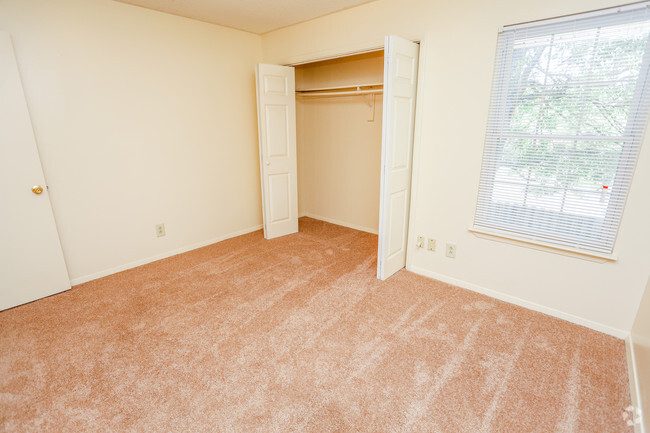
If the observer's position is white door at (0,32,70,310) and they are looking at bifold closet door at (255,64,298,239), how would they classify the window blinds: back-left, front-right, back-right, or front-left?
front-right

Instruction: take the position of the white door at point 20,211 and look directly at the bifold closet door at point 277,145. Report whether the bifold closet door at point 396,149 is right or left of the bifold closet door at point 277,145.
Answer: right

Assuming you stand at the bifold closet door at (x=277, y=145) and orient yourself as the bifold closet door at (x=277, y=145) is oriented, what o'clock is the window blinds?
The window blinds is roughly at 12 o'clock from the bifold closet door.

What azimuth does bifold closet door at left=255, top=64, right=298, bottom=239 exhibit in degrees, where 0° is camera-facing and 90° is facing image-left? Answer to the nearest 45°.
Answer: approximately 315°

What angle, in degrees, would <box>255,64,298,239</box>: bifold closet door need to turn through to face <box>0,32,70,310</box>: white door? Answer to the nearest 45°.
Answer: approximately 90° to its right

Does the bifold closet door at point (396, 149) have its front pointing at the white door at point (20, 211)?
no

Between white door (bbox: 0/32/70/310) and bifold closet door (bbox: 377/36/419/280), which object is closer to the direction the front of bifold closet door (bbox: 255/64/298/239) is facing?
the bifold closet door

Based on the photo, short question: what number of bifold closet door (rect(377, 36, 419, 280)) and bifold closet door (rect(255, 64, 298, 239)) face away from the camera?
0
